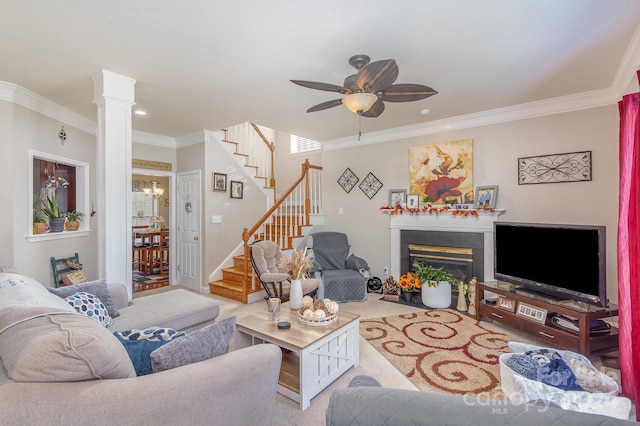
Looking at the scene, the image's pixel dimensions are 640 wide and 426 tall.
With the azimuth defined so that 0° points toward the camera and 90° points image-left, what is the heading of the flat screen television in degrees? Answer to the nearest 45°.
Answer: approximately 45°

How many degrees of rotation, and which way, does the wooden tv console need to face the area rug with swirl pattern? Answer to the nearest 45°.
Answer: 0° — it already faces it

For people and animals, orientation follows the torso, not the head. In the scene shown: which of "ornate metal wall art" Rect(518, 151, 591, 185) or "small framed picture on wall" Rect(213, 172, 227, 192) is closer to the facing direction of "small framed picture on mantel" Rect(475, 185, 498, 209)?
the small framed picture on wall

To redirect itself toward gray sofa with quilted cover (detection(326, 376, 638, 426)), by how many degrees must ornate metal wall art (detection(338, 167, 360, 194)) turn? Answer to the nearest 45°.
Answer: approximately 45° to its left

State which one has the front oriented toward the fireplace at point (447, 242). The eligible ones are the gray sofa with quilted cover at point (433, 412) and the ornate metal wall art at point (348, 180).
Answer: the gray sofa with quilted cover

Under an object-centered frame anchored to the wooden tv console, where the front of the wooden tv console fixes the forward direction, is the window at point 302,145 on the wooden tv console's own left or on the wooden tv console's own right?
on the wooden tv console's own right

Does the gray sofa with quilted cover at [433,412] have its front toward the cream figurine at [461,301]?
yes

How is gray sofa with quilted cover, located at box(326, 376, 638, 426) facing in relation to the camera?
away from the camera

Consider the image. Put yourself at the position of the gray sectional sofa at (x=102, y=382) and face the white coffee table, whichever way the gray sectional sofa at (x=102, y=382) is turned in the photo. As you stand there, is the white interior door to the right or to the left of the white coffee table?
left

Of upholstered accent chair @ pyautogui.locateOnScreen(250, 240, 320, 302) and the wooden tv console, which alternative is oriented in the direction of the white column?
the wooden tv console

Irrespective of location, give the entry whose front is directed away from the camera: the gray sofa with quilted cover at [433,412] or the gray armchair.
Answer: the gray sofa with quilted cover

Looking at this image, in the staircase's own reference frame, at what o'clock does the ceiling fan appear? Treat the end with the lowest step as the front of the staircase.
The ceiling fan is roughly at 10 o'clock from the staircase.

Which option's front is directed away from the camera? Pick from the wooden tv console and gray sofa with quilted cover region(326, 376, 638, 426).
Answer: the gray sofa with quilted cover
